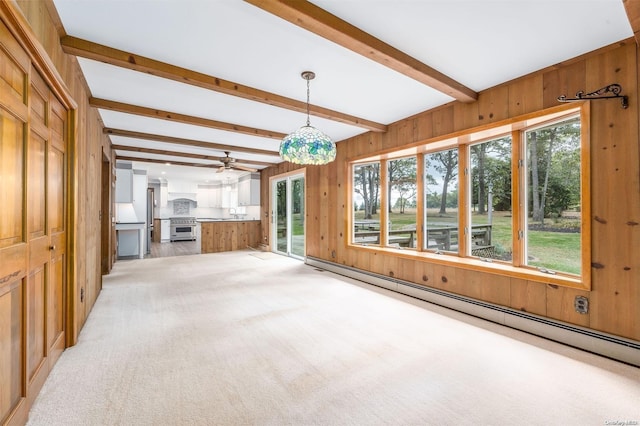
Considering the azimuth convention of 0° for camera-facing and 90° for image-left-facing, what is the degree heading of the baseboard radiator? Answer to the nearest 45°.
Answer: approximately 45°

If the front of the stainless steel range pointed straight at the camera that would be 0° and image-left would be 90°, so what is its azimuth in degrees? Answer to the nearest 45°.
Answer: approximately 0°

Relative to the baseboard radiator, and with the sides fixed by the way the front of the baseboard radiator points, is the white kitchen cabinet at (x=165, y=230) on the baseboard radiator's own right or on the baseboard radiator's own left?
on the baseboard radiator's own right

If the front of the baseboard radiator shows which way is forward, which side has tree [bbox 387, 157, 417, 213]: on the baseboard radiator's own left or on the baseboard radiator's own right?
on the baseboard radiator's own right

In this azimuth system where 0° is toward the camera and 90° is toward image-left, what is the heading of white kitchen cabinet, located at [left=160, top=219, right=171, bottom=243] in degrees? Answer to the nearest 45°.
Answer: approximately 0°

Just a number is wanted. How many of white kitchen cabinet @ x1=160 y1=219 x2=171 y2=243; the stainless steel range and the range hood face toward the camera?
3

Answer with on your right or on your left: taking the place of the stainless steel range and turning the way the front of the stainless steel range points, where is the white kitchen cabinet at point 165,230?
on your right

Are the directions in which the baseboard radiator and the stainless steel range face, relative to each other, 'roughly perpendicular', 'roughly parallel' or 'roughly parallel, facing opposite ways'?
roughly perpendicular

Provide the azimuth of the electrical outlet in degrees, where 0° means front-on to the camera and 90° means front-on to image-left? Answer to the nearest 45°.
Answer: approximately 45°

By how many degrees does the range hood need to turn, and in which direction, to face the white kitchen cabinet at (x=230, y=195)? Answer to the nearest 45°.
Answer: approximately 45° to its left

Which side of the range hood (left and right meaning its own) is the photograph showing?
front

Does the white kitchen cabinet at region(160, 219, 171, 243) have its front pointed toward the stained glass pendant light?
yes
